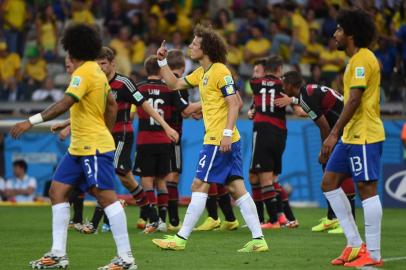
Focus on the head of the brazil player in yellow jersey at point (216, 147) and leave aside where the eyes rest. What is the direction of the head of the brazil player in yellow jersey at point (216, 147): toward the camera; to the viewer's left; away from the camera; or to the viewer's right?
to the viewer's left

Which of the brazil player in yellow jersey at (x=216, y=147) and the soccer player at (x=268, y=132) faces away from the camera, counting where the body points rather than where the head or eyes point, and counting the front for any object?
the soccer player

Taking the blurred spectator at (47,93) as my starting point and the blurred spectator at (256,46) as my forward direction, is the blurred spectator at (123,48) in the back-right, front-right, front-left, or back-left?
front-left

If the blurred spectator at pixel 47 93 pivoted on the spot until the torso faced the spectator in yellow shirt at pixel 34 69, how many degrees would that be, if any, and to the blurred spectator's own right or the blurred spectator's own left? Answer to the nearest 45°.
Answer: approximately 180°

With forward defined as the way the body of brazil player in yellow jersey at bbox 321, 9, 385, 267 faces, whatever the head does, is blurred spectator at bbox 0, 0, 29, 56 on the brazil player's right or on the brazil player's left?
on the brazil player's right

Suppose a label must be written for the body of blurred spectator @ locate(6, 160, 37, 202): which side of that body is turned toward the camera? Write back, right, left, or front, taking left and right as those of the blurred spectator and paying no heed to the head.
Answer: front

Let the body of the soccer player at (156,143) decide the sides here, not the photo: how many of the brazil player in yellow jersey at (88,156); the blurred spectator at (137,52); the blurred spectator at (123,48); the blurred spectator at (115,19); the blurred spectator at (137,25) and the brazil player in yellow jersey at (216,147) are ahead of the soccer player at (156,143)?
4

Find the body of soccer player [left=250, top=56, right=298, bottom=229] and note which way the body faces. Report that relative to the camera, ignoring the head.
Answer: away from the camera

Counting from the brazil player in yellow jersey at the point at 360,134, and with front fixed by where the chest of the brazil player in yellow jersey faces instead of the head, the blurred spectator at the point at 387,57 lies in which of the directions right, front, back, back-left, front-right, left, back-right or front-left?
right

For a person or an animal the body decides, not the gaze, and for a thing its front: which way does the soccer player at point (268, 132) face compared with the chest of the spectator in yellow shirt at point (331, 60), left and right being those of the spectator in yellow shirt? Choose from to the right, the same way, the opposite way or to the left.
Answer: the opposite way

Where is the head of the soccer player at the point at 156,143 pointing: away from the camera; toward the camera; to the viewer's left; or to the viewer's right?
away from the camera

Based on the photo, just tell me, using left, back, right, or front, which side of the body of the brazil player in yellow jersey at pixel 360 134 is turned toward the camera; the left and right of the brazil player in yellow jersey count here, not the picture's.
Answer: left

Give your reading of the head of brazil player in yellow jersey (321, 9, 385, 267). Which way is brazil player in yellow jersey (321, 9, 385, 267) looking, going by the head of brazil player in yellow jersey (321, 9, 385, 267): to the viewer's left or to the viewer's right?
to the viewer's left

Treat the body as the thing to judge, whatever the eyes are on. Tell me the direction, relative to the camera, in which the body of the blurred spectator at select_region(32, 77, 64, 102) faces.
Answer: toward the camera

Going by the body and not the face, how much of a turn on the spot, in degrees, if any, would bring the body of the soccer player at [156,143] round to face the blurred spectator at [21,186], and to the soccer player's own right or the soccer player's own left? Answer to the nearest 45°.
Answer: approximately 45° to the soccer player's own left

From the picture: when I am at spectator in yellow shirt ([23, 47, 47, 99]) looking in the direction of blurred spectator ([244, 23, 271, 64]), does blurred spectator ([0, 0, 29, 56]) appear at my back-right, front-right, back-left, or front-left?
back-left
